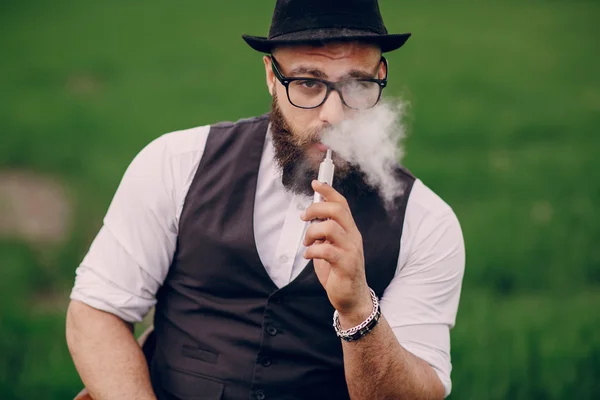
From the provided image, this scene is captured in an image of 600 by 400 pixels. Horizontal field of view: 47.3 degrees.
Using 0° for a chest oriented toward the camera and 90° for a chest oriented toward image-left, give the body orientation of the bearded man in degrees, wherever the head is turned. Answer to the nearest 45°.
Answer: approximately 0°
